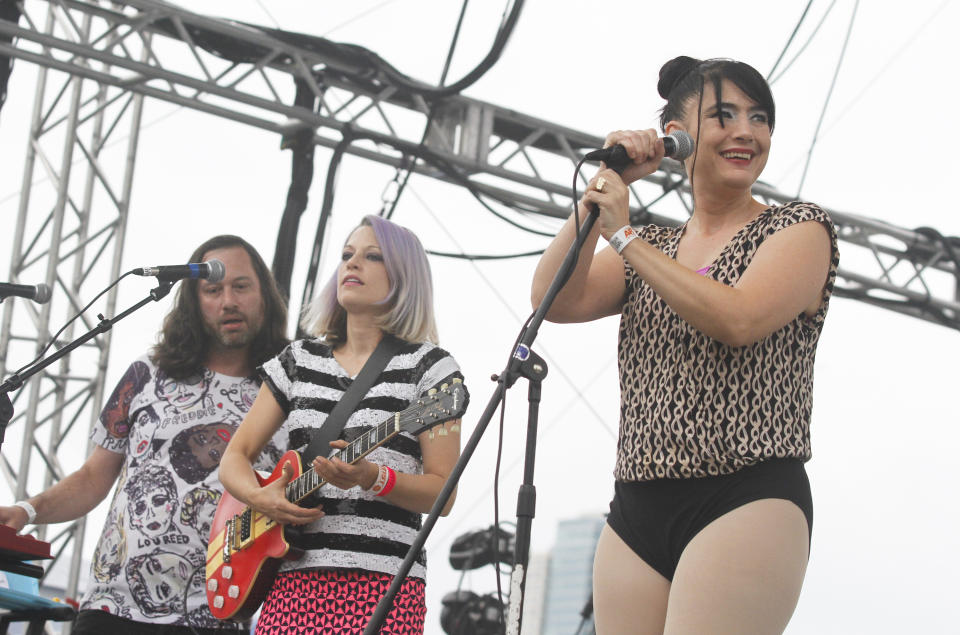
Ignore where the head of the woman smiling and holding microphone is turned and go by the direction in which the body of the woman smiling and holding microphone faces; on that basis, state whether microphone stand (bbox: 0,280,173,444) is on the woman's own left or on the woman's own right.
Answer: on the woman's own right

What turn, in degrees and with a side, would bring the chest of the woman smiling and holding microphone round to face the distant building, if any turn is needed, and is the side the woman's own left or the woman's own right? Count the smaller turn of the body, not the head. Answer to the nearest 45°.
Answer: approximately 135° to the woman's own right

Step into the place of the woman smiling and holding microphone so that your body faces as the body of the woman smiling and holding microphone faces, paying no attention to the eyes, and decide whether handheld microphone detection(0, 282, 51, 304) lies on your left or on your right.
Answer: on your right

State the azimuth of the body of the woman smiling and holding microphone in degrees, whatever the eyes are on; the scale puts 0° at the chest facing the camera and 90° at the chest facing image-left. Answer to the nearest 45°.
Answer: approximately 45°

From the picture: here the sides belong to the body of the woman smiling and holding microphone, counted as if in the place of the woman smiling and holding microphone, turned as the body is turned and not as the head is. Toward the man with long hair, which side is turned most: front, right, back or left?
right

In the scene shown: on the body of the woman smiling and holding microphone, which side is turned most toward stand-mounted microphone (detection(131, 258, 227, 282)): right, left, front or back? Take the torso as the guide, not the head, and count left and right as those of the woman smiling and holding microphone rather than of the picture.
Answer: right
